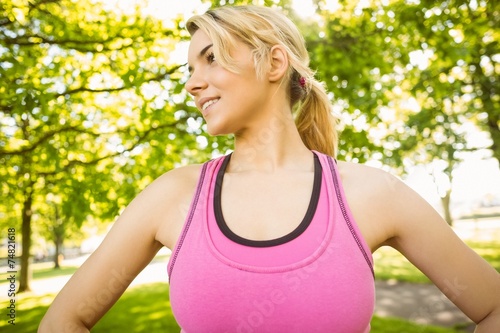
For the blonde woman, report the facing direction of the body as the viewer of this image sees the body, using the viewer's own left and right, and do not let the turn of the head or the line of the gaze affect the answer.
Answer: facing the viewer

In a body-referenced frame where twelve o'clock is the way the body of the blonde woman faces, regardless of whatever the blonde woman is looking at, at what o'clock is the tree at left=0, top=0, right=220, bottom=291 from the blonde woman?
The tree is roughly at 5 o'clock from the blonde woman.
